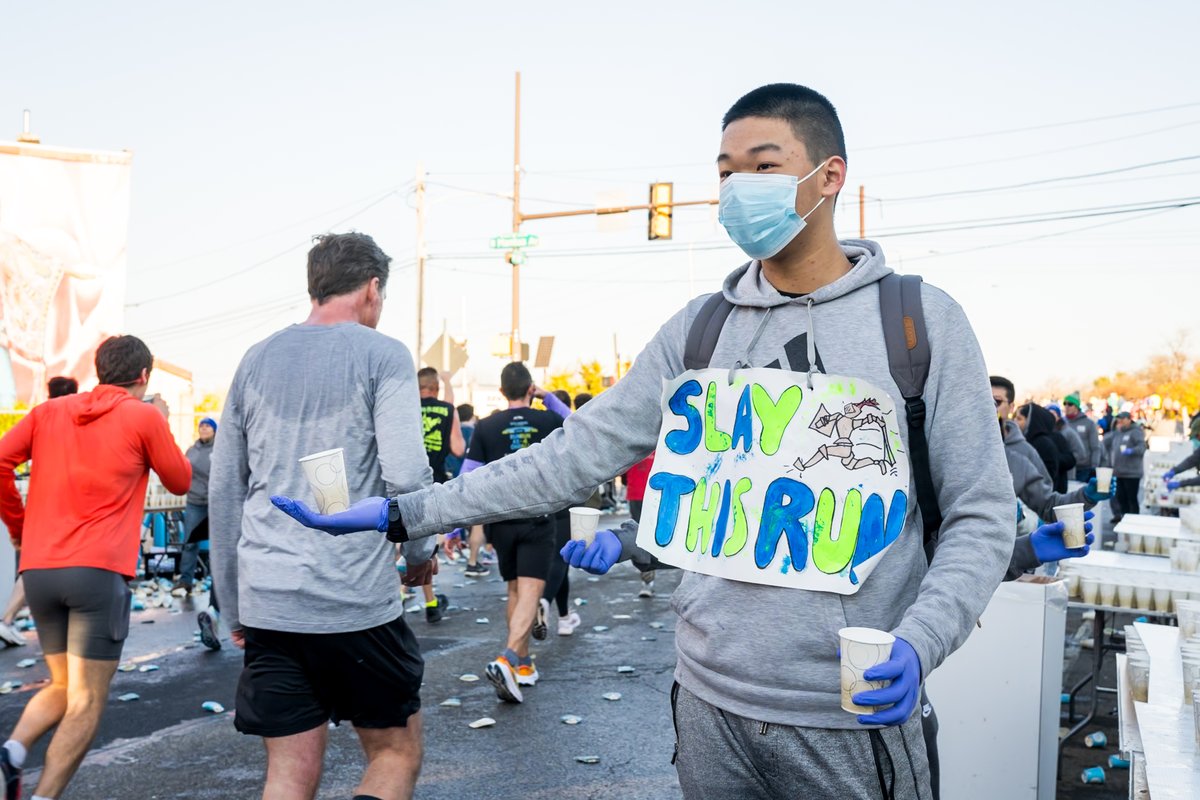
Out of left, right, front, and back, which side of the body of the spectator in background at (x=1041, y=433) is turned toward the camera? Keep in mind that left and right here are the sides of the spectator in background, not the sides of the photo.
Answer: left

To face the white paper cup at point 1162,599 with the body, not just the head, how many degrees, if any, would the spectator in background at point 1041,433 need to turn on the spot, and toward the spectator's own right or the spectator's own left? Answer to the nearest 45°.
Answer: approximately 90° to the spectator's own left

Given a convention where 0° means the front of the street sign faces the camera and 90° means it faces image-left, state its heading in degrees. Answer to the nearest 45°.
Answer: approximately 0°

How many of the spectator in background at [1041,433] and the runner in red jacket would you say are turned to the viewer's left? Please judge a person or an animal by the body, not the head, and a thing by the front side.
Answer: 1

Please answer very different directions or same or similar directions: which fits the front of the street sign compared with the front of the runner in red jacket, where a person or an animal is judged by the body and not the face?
very different directions

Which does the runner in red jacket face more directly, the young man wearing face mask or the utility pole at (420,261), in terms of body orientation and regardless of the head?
the utility pole

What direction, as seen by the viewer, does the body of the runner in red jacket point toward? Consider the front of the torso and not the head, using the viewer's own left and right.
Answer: facing away from the viewer and to the right of the viewer

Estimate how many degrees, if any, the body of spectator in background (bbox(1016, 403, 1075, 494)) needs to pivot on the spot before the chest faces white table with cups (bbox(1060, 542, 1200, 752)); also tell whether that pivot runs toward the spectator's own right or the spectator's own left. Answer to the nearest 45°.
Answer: approximately 90° to the spectator's own left

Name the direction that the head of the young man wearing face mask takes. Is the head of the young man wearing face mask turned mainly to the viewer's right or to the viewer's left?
to the viewer's left

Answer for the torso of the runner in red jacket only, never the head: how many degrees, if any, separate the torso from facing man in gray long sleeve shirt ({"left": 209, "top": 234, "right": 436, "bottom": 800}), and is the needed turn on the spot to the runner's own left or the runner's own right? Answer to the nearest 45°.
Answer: approximately 90° to the runner's own right

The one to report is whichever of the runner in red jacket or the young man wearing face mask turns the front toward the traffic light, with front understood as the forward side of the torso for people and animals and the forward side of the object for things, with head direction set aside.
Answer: the runner in red jacket

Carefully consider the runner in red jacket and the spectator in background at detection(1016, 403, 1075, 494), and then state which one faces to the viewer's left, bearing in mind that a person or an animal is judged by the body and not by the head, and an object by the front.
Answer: the spectator in background

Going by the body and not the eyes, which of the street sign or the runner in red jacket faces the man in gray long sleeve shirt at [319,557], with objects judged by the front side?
the street sign
